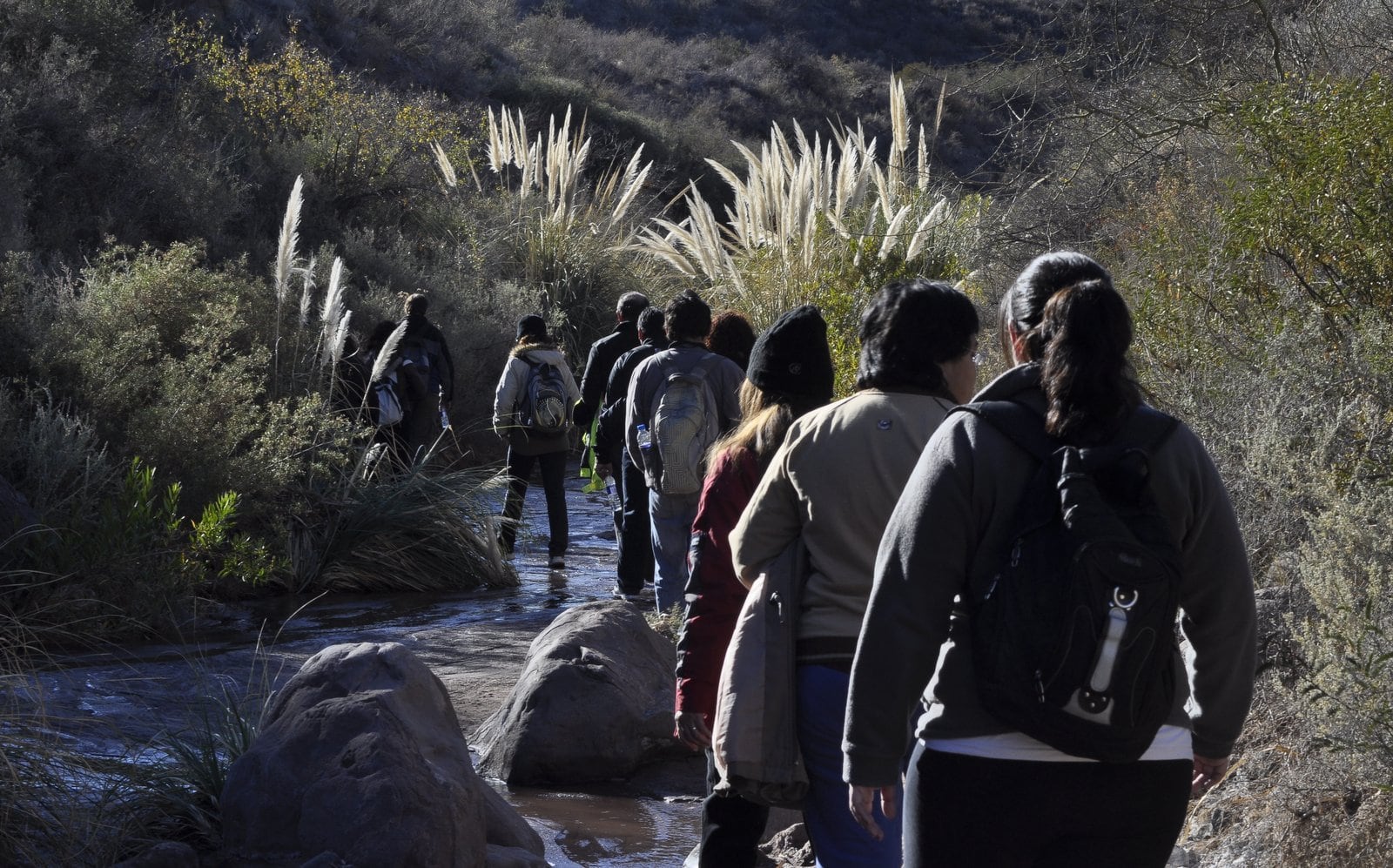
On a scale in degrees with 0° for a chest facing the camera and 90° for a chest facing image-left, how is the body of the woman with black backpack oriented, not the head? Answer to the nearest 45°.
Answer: approximately 180°

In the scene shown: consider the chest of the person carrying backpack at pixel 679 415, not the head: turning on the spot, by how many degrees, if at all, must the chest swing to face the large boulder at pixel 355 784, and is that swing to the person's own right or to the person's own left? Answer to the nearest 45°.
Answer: approximately 180°

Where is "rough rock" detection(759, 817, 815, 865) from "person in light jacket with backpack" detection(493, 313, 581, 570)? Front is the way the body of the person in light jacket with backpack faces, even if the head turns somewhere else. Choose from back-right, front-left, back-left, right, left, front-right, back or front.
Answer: back

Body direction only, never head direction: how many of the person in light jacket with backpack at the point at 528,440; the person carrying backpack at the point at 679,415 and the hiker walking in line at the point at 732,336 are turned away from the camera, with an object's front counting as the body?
3

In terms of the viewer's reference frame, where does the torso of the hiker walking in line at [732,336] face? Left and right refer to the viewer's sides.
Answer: facing away from the viewer

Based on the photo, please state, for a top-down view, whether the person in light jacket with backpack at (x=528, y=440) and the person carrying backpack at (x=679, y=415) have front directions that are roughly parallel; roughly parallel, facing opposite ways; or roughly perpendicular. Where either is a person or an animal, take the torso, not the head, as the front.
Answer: roughly parallel

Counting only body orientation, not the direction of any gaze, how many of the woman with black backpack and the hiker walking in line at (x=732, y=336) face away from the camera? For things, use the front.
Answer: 2

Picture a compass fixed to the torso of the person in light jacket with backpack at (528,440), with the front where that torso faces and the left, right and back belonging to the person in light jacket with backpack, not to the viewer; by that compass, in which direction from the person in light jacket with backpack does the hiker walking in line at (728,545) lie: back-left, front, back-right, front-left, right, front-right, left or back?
back

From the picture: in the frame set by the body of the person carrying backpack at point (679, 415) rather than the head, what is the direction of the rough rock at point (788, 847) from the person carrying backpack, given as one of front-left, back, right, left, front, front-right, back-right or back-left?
back

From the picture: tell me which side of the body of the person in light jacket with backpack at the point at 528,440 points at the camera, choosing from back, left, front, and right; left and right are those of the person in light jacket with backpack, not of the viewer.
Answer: back

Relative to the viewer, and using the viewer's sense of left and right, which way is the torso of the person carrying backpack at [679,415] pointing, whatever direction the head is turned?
facing away from the viewer

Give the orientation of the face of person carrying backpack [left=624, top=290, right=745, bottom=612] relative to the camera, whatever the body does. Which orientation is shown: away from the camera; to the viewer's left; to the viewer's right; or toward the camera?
away from the camera

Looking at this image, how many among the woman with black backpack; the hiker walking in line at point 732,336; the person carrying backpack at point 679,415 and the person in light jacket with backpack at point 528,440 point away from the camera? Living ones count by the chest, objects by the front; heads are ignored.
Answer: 4

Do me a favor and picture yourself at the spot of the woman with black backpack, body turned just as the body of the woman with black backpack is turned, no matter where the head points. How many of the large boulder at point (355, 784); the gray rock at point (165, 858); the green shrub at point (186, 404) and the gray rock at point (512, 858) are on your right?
0

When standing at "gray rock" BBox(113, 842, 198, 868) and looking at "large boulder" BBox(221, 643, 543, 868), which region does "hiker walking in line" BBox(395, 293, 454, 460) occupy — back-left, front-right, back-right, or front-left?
front-left
